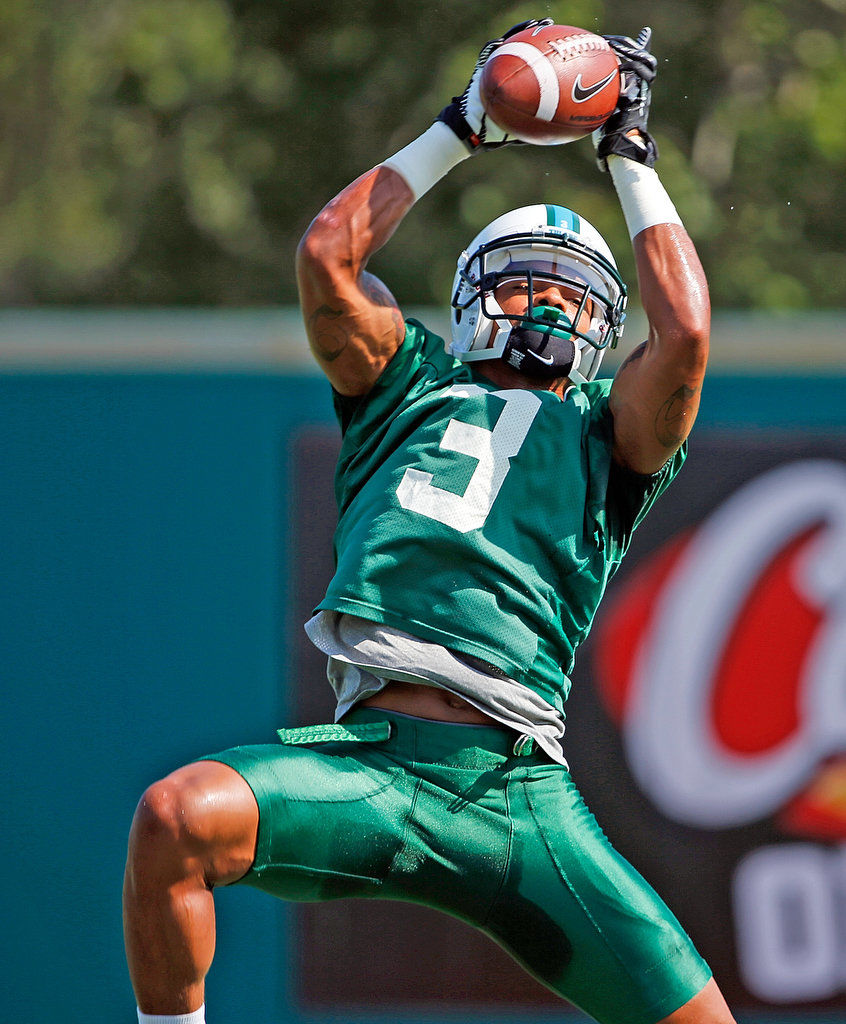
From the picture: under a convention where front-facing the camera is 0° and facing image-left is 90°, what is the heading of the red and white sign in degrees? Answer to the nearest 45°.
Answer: approximately 0°

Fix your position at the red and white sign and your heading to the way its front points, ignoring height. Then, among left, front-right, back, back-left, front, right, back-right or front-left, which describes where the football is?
front
